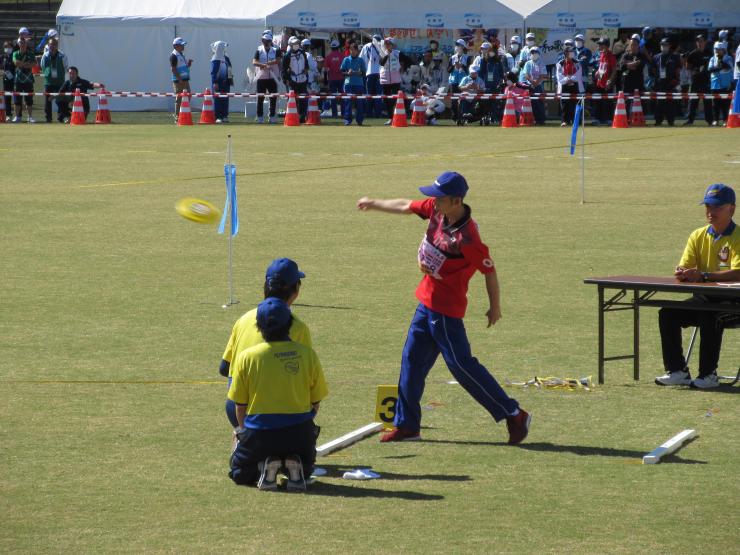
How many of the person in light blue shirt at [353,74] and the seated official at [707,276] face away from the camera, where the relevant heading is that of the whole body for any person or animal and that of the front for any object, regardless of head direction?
0

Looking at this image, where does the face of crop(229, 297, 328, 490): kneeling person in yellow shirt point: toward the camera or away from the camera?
away from the camera

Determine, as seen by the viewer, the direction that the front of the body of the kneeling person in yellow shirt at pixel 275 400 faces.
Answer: away from the camera

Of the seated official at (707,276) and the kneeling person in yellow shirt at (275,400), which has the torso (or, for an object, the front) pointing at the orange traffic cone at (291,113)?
the kneeling person in yellow shirt

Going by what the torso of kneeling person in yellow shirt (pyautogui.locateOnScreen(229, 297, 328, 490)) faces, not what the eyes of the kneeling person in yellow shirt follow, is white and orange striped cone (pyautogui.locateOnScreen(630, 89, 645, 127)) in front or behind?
in front

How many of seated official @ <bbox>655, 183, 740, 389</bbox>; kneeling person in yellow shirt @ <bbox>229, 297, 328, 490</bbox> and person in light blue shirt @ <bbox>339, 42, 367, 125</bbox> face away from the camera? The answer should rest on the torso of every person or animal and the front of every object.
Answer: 1

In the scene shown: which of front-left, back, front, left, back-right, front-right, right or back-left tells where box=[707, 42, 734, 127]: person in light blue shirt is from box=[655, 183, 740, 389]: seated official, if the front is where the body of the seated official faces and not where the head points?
back-right

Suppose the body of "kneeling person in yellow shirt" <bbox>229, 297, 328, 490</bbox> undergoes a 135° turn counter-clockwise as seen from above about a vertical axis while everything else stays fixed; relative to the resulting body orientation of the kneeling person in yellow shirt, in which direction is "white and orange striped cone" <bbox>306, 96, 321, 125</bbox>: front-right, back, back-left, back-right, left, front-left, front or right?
back-right

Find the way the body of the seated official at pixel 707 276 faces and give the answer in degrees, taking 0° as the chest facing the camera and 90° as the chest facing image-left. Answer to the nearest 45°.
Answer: approximately 45°

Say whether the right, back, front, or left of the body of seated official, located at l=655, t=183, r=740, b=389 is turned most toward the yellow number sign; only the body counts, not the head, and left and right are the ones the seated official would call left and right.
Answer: front

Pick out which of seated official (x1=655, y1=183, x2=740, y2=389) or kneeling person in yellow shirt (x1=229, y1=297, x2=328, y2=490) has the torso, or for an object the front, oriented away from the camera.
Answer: the kneeling person in yellow shirt

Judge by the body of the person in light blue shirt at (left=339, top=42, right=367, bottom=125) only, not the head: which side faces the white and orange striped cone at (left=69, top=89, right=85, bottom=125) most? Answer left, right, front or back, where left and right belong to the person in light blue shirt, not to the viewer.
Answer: right

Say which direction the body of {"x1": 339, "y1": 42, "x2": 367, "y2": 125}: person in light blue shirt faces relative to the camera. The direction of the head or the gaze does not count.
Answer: toward the camera

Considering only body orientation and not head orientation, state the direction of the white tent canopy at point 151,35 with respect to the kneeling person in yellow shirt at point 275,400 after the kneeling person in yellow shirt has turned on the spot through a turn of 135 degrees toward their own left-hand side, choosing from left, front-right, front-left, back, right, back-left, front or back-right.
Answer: back-right

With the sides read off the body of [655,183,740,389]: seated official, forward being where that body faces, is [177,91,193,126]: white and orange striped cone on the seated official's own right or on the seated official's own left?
on the seated official's own right

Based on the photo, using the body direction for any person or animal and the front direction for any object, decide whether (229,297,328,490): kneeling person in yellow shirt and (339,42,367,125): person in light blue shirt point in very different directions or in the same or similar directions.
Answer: very different directions

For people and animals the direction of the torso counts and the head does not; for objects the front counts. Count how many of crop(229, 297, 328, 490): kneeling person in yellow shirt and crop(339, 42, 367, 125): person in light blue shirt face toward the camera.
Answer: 1
